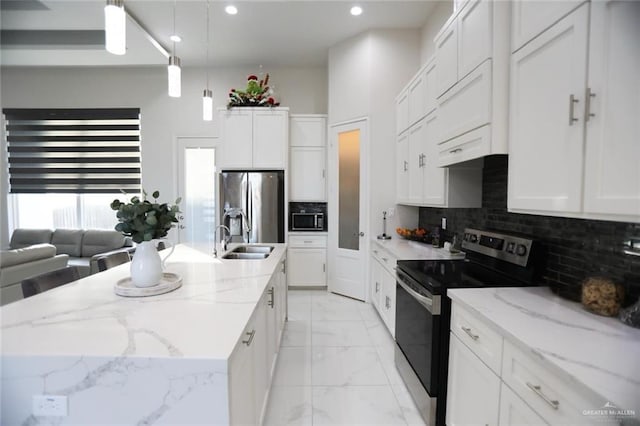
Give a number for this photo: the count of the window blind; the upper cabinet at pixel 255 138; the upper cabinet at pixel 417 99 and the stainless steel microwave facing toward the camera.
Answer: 3

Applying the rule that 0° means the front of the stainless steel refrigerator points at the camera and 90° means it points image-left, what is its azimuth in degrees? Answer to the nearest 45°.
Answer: approximately 0°

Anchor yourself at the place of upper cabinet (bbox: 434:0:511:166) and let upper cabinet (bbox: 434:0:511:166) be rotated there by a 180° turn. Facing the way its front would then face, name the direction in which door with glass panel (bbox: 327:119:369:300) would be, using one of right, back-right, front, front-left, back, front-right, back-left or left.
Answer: left

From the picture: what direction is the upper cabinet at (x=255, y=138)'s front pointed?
toward the camera

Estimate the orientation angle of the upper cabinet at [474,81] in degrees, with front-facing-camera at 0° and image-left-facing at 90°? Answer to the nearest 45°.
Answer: approximately 45°

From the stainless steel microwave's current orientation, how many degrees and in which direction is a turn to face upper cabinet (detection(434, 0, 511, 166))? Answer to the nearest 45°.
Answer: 0° — it already faces it

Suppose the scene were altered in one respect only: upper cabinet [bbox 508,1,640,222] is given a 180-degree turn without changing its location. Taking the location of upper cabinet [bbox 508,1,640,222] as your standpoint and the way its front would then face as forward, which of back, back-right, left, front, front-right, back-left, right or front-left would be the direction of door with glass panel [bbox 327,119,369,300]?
left

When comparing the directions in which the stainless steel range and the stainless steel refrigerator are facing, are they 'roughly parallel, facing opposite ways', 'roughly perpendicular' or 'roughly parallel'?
roughly perpendicular

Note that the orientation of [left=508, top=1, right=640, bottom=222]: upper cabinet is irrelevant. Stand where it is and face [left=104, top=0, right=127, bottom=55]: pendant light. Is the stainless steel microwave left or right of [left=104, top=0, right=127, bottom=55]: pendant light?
right

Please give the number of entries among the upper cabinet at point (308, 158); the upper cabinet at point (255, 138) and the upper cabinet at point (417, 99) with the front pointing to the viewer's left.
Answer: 1

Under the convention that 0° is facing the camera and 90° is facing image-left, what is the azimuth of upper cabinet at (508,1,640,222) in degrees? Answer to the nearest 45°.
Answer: approximately 45°

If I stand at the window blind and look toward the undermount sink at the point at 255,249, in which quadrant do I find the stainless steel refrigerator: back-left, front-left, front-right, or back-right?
front-left

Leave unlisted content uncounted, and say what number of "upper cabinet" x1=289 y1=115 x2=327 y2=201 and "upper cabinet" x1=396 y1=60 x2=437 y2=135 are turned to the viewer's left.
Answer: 1

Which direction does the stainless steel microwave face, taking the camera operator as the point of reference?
facing the viewer

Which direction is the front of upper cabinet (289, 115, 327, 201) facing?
toward the camera

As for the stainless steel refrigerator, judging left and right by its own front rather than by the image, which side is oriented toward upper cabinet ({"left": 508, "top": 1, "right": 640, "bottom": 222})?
front
